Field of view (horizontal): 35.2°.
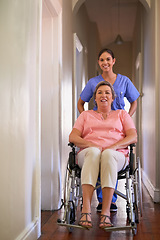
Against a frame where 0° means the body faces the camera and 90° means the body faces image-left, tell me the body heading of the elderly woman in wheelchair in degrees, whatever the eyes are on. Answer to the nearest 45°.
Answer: approximately 0°

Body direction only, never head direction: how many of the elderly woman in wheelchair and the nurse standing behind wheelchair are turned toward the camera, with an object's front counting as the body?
2
